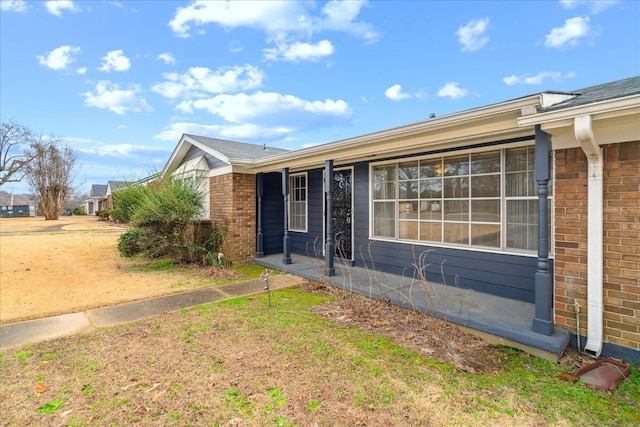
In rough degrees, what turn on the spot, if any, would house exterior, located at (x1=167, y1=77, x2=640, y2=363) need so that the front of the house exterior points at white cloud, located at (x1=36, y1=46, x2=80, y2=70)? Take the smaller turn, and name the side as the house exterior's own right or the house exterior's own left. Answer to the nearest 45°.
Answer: approximately 45° to the house exterior's own right

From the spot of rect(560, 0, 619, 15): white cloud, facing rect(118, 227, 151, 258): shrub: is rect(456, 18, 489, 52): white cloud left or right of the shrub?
right

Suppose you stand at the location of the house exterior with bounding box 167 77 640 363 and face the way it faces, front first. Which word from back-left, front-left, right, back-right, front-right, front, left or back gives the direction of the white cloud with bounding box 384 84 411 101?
back-right

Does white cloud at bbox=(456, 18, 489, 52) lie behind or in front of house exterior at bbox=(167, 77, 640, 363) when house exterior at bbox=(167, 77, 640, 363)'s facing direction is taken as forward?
behind

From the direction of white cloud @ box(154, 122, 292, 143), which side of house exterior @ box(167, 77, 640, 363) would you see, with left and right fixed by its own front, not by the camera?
right

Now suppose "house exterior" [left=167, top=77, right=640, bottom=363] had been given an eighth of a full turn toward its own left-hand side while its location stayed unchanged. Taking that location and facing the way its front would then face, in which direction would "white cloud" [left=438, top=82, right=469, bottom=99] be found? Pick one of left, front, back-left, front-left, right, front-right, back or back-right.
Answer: back

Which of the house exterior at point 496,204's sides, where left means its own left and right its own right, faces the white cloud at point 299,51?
right

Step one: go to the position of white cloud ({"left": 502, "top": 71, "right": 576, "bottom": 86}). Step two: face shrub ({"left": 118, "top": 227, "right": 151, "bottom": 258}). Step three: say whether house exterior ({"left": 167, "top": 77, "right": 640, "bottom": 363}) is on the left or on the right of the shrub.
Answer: left

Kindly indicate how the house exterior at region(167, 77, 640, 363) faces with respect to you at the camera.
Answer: facing the viewer and to the left of the viewer
